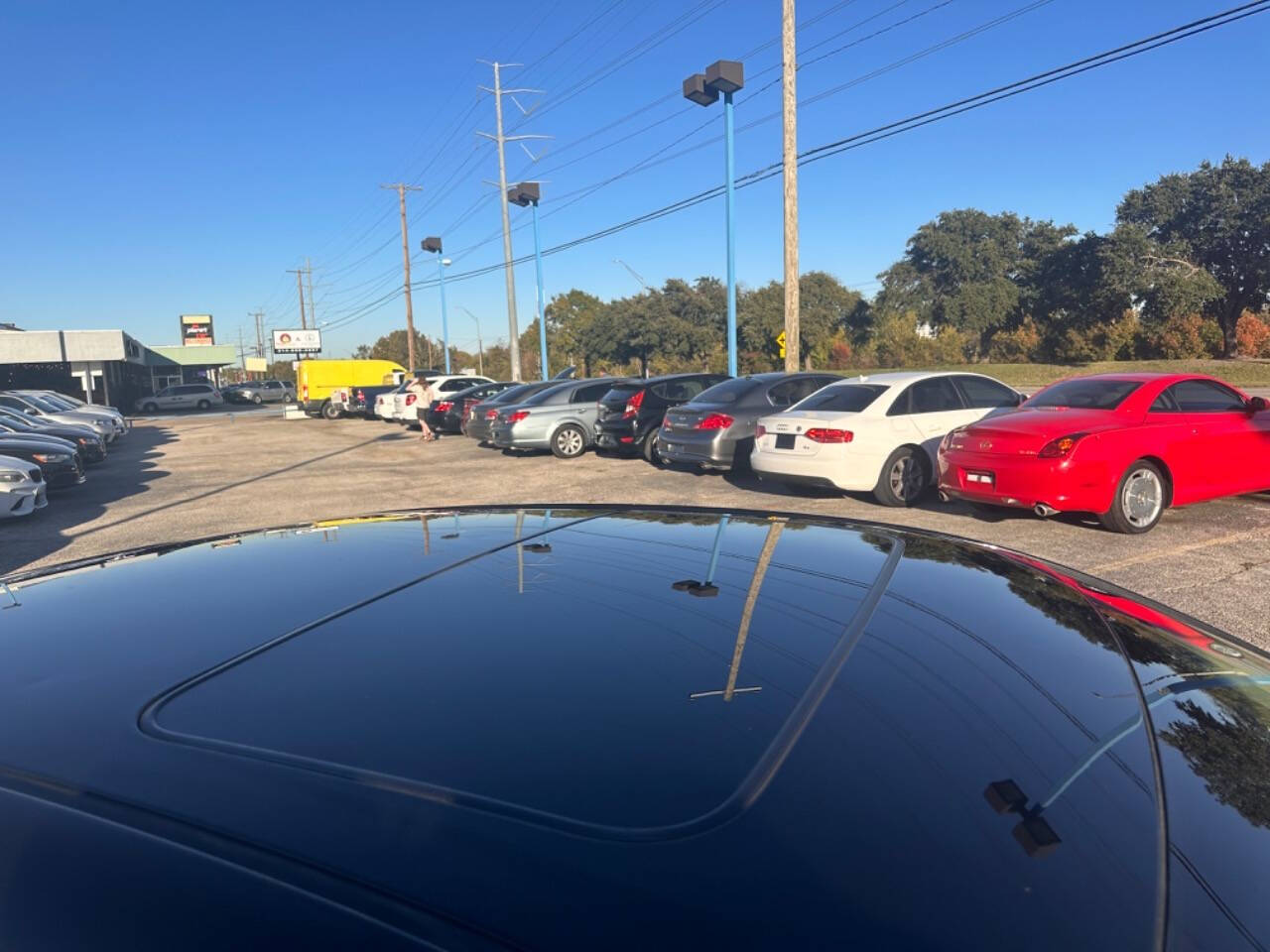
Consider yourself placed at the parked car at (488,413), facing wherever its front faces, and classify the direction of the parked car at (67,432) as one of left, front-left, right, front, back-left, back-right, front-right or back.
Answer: back-left

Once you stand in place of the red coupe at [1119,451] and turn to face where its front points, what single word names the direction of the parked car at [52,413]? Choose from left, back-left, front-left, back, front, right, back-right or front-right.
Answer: back-left

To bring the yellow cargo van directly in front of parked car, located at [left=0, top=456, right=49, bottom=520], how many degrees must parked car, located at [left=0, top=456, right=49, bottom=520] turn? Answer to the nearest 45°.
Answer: approximately 90° to its left

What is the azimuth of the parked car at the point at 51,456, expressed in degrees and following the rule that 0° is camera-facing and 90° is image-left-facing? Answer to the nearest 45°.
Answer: approximately 315°

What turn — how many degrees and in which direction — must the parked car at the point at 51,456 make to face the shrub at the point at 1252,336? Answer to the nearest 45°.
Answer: approximately 45° to its left

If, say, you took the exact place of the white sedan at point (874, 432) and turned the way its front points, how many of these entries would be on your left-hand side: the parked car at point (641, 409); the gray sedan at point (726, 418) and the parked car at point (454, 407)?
3

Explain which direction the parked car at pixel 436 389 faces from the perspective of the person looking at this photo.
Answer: facing away from the viewer and to the right of the viewer

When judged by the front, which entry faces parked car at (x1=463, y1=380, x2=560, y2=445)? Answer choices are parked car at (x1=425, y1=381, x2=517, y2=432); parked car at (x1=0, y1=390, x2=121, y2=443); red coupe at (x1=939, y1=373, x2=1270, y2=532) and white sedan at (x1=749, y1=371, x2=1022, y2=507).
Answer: parked car at (x1=0, y1=390, x2=121, y2=443)

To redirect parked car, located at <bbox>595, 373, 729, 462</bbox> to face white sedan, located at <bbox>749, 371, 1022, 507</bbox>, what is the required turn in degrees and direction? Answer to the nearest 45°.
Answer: approximately 90° to its right

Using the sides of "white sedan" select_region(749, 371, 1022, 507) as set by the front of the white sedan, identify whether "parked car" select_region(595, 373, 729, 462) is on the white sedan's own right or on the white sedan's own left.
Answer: on the white sedan's own left
